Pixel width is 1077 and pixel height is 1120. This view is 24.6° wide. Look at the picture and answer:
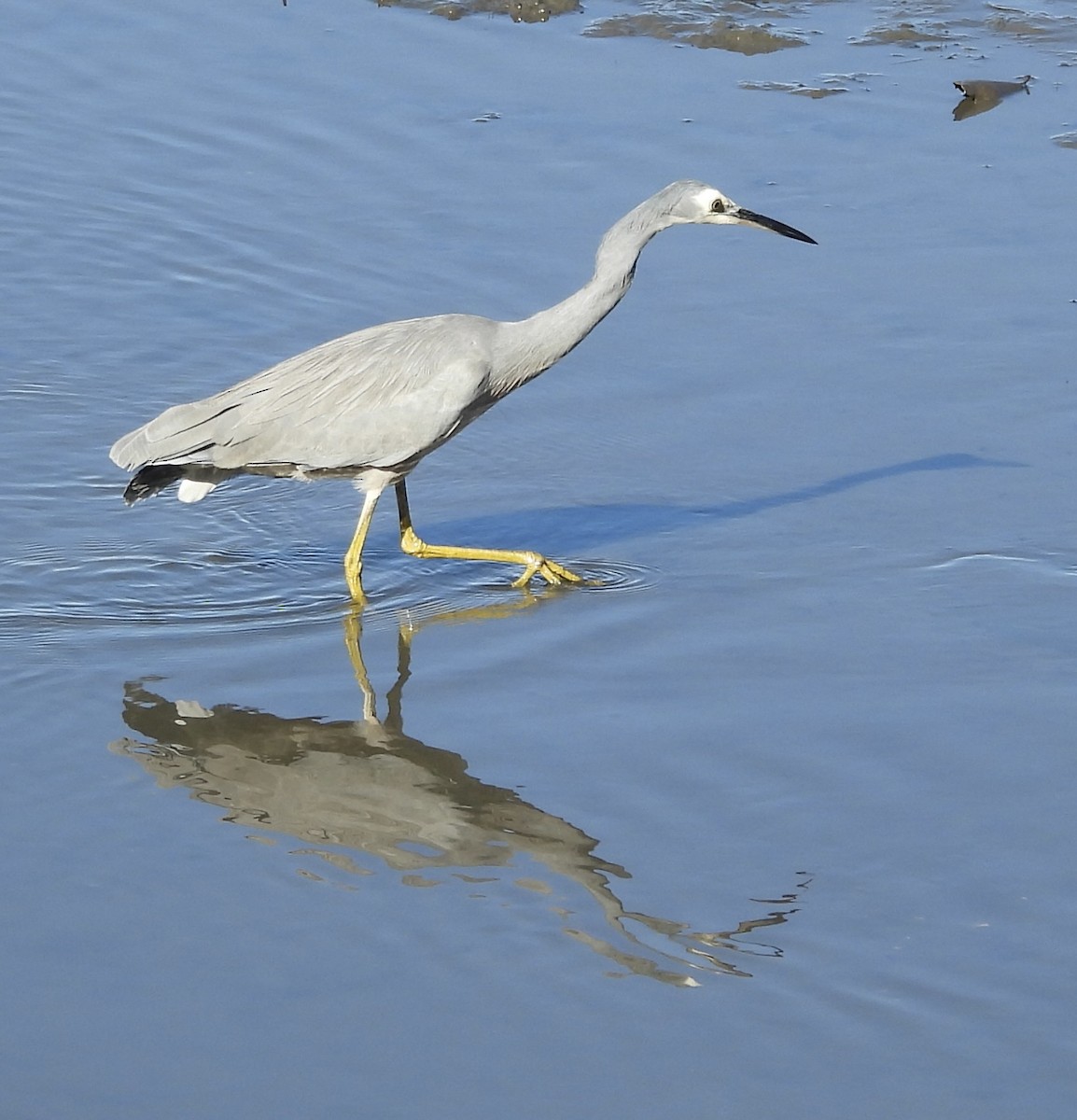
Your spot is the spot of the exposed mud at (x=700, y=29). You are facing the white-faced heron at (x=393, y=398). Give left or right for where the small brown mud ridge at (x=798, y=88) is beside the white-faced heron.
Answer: left

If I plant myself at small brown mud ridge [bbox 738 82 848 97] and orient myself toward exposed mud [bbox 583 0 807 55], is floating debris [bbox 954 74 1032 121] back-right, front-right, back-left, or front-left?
back-right

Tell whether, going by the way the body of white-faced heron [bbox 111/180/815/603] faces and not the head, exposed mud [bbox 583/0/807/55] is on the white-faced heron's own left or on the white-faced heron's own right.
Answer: on the white-faced heron's own left

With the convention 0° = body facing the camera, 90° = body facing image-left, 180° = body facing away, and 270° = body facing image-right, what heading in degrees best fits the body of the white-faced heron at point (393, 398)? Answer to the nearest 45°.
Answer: approximately 270°

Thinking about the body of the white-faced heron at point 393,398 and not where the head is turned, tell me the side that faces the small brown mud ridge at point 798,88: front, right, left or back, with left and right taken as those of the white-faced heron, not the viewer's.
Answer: left

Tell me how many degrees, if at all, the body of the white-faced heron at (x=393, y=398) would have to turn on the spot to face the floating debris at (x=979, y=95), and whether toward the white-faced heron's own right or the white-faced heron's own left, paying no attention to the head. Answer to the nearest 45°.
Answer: approximately 45° to the white-faced heron's own left
